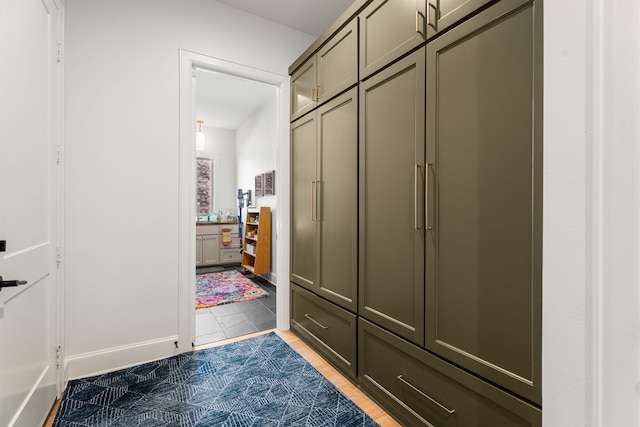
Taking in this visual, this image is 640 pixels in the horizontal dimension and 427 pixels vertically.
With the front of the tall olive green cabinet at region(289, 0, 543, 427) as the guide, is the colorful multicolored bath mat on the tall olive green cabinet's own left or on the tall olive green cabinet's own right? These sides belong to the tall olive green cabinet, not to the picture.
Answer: on the tall olive green cabinet's own right

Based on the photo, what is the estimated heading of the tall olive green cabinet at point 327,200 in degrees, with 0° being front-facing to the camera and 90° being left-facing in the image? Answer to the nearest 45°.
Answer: approximately 45°

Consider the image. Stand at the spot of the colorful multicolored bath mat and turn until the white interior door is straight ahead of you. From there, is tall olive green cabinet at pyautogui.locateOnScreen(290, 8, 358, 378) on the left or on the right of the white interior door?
left

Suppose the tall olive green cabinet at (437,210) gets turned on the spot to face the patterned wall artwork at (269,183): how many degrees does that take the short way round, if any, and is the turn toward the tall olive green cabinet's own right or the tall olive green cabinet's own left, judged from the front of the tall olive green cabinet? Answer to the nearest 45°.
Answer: approximately 90° to the tall olive green cabinet's own right

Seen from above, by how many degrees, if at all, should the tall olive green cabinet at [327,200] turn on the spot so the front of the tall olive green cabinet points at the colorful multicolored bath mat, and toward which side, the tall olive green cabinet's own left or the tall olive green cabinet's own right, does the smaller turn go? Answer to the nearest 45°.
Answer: approximately 90° to the tall olive green cabinet's own right

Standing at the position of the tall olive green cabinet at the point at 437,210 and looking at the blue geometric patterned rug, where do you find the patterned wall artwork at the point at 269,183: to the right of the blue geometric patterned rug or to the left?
right

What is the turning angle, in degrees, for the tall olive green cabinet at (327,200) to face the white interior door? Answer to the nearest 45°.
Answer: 0° — it already faces it
